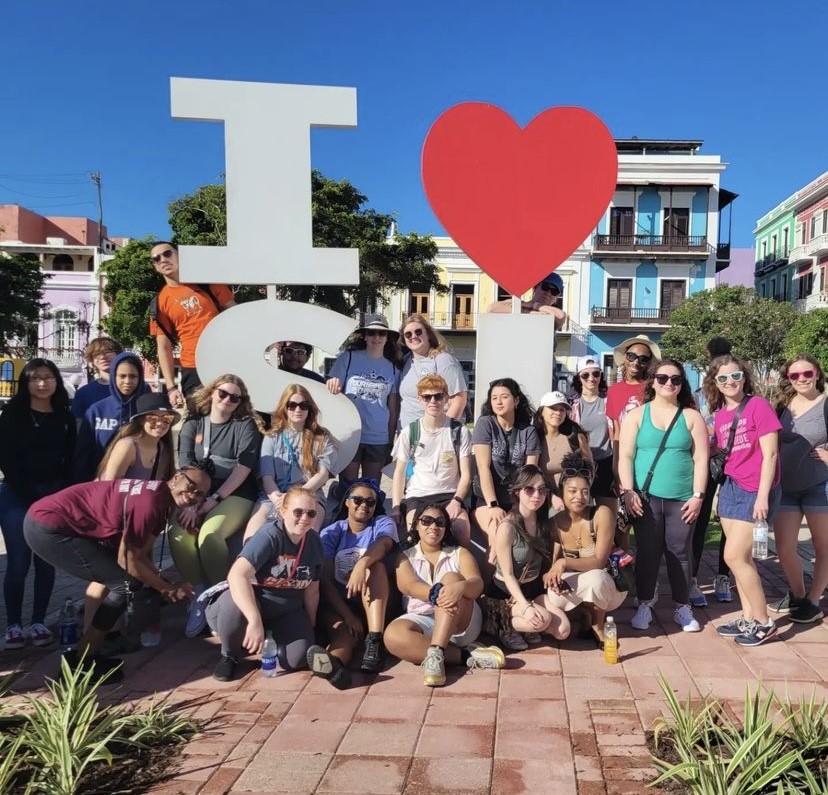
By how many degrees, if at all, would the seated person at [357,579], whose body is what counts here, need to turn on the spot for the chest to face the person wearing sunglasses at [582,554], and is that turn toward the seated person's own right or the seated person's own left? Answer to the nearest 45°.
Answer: approximately 90° to the seated person's own left

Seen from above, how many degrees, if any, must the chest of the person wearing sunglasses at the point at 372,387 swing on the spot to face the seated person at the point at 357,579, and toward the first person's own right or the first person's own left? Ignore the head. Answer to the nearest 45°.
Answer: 0° — they already face them

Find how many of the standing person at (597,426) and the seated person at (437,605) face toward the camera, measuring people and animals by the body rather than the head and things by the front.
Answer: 2

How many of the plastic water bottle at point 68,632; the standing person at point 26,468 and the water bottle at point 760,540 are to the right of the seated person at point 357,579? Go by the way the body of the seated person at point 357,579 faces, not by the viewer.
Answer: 2

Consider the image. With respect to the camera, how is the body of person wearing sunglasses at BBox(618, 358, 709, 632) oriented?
toward the camera

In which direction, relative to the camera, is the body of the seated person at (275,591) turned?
toward the camera

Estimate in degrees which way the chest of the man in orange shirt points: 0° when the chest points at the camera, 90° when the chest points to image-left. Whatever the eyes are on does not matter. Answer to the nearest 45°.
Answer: approximately 0°

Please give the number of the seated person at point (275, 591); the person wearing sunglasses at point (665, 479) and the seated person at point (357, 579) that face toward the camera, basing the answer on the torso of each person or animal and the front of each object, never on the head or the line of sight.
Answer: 3

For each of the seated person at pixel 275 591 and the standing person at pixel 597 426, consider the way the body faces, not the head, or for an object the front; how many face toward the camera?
2

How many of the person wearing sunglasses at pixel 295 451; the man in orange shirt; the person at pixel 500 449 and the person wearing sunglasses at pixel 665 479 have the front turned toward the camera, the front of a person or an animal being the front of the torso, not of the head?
4

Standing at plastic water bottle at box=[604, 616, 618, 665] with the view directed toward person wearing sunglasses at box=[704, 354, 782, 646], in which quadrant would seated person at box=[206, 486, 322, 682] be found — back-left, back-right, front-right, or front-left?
back-left

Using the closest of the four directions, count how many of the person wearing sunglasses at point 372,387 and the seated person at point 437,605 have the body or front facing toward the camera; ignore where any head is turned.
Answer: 2

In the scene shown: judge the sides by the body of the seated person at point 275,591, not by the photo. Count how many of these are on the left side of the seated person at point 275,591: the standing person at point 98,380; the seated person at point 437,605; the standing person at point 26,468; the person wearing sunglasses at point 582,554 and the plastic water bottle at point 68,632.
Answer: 2

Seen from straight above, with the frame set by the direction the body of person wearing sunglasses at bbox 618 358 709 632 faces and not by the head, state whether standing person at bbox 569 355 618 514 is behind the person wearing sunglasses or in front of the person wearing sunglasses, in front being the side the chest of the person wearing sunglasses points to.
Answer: behind

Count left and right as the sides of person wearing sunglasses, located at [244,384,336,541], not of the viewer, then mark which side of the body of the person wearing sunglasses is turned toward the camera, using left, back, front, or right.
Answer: front
